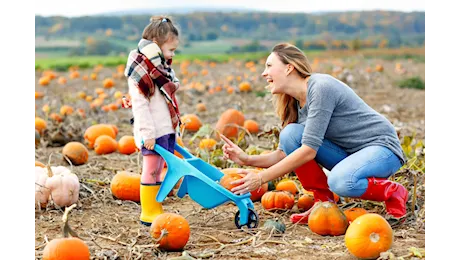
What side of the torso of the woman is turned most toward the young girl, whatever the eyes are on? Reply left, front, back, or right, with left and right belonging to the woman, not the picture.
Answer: front

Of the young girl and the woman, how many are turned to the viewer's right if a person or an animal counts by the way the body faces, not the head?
1

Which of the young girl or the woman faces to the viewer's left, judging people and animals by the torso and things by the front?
the woman

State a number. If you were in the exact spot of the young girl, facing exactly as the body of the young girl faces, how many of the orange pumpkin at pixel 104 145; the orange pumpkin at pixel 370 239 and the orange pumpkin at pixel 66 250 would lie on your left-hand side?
1

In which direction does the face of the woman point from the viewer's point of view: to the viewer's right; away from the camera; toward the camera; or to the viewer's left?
to the viewer's left

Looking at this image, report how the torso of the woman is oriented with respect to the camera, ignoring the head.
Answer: to the viewer's left

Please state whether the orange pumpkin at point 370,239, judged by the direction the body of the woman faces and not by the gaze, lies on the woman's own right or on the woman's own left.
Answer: on the woman's own left

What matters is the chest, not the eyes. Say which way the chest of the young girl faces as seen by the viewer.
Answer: to the viewer's right

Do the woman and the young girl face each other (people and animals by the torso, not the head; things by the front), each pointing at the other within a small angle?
yes

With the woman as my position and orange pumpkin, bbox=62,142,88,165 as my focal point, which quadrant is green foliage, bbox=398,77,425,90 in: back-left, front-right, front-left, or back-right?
front-right

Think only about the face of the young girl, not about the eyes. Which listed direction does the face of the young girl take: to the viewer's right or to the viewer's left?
to the viewer's right

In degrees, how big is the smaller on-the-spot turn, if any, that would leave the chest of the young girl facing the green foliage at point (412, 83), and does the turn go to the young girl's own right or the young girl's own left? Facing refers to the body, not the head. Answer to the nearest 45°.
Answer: approximately 45° to the young girl's own left

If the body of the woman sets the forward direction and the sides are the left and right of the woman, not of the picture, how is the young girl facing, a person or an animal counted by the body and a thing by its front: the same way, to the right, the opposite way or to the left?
the opposite way

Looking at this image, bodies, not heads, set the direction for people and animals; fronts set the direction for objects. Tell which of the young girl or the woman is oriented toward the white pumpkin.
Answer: the woman

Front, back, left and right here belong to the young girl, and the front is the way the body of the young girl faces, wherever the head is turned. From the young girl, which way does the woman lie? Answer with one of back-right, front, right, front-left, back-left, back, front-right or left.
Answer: front
